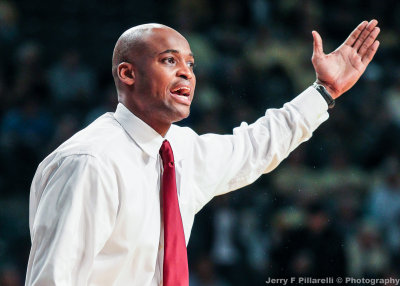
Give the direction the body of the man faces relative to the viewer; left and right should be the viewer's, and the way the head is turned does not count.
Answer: facing the viewer and to the right of the viewer
